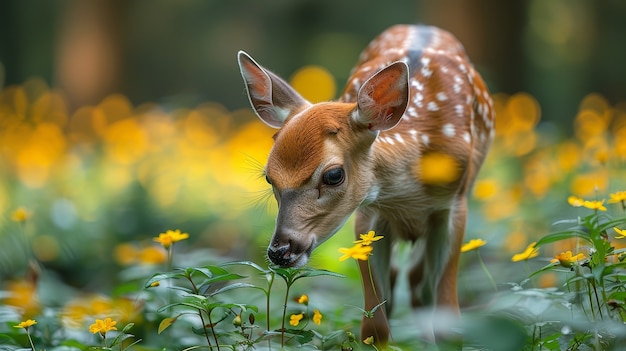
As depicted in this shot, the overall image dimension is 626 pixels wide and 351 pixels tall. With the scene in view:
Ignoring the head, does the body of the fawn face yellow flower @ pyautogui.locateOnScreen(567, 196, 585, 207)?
no

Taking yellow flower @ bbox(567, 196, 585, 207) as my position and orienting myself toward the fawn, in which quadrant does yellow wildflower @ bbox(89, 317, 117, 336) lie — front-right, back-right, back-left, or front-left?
front-left

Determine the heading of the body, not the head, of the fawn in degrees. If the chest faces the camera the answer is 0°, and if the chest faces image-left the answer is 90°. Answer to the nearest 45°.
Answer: approximately 45°

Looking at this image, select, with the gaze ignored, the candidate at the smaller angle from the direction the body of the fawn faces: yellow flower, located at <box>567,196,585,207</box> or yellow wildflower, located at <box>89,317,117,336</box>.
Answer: the yellow wildflower

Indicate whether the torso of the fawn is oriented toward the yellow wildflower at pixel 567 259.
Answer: no
